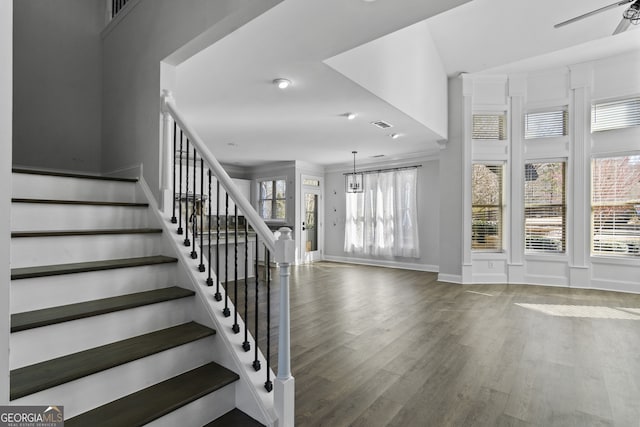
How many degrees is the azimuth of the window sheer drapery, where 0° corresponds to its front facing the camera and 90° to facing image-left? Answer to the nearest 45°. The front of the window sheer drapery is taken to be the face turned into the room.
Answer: approximately 45°

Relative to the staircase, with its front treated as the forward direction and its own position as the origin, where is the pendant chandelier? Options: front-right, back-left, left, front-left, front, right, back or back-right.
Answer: left

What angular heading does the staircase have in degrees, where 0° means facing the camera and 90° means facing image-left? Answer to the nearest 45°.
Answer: approximately 315°

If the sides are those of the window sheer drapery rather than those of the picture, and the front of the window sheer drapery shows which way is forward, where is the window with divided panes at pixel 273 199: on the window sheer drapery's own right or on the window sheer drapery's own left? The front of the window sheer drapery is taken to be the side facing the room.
on the window sheer drapery's own right

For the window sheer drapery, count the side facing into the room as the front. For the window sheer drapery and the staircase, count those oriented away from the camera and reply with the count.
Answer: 0
